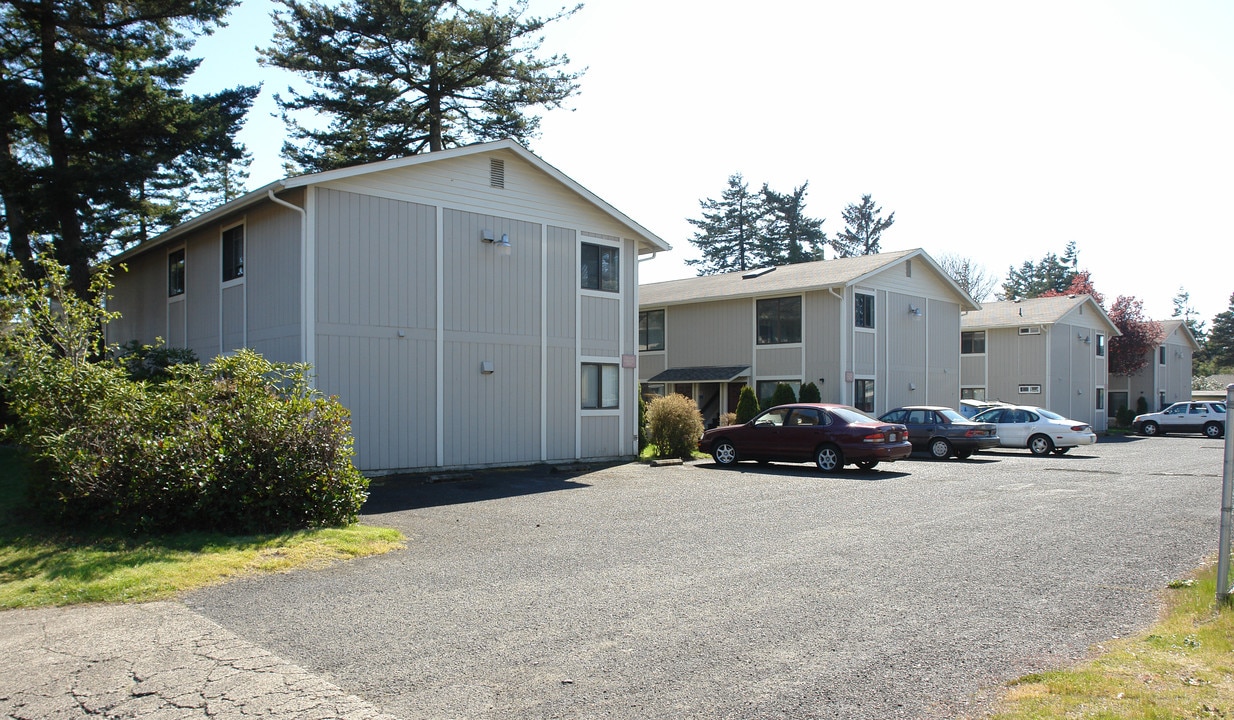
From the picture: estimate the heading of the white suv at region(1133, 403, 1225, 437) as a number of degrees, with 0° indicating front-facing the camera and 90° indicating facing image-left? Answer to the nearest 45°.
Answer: approximately 90°

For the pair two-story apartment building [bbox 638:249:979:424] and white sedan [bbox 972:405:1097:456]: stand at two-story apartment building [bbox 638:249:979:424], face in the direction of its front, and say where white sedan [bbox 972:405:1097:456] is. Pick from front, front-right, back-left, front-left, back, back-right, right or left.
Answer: left

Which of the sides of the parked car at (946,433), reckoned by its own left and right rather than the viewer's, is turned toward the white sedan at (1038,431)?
right

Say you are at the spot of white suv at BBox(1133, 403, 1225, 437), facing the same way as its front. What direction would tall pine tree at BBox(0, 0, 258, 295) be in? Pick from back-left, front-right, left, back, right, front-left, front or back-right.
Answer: front-left

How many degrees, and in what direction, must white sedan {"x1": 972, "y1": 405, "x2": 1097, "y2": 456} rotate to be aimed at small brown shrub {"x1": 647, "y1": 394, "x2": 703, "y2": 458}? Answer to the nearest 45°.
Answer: approximately 90° to its left

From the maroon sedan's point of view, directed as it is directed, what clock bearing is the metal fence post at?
The metal fence post is roughly at 7 o'clock from the maroon sedan.

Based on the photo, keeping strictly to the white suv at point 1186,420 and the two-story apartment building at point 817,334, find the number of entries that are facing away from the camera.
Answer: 0

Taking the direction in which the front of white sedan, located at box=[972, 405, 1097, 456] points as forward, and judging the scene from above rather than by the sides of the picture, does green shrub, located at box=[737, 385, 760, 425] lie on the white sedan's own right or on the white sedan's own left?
on the white sedan's own left

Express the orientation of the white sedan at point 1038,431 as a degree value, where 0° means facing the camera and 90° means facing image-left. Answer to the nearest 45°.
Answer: approximately 135°

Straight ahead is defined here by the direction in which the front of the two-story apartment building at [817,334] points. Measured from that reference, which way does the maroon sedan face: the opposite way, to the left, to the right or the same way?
to the right
